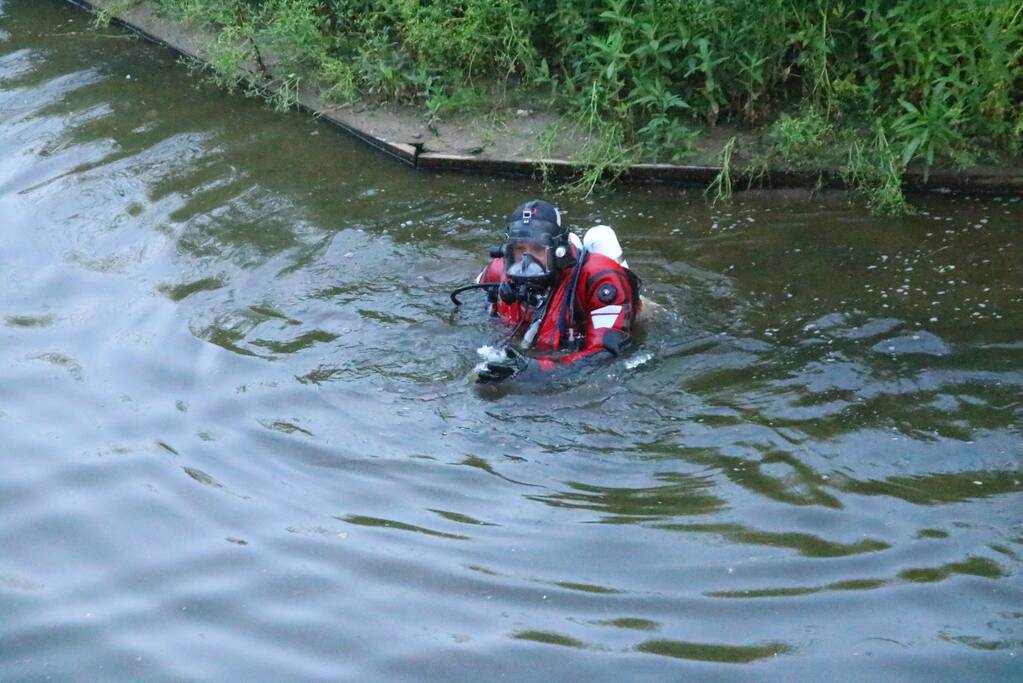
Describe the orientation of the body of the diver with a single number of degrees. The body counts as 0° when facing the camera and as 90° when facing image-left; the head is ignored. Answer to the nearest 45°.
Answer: approximately 45°
